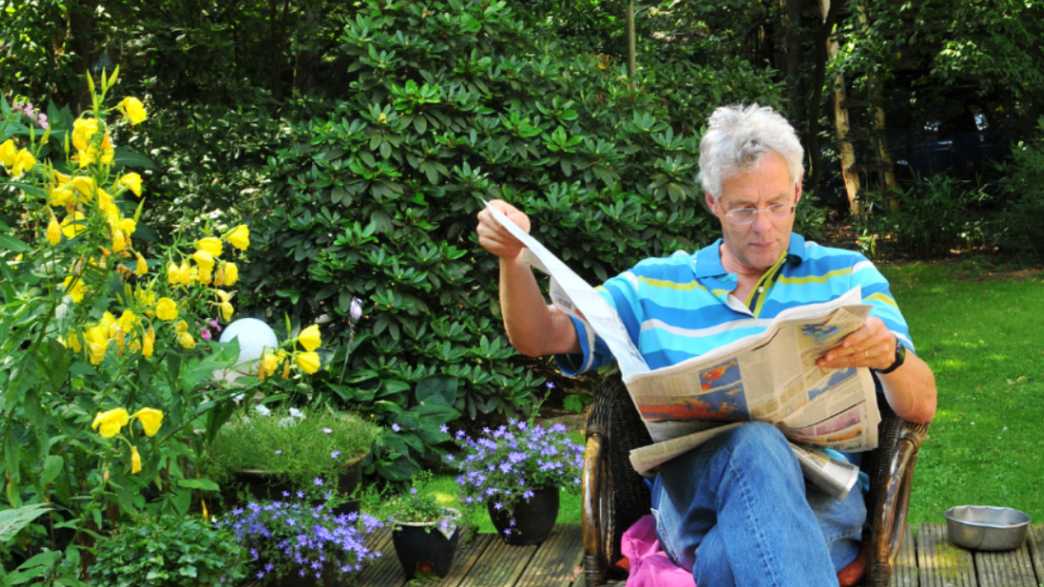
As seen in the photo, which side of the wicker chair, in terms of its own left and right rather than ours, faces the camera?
front

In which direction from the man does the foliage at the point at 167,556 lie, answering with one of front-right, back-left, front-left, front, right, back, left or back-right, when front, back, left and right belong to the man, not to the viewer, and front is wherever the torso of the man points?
right

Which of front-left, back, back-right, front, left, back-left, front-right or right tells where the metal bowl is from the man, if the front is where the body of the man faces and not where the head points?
back-left

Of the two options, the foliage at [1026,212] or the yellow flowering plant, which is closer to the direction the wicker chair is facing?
the yellow flowering plant

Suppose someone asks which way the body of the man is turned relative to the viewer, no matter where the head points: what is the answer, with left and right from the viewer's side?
facing the viewer

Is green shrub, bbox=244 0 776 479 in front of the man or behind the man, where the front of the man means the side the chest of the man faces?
behind

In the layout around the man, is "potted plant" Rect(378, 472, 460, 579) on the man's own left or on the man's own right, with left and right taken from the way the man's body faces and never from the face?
on the man's own right

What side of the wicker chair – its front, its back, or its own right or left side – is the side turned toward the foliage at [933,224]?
back
